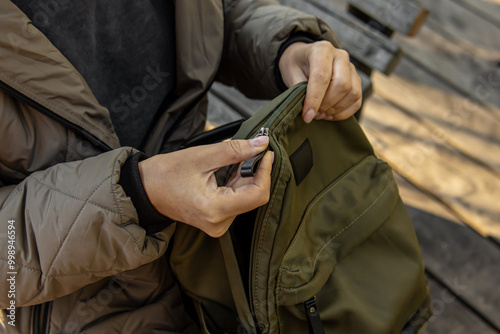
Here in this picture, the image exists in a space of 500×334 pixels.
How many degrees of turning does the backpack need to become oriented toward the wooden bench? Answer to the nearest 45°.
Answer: approximately 135° to its left

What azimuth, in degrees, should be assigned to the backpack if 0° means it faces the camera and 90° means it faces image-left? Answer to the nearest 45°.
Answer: approximately 315°
